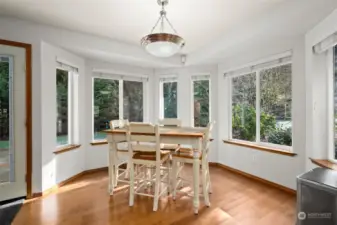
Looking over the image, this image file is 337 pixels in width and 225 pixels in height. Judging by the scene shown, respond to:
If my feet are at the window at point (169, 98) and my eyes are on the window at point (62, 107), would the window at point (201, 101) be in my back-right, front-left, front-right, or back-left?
back-left

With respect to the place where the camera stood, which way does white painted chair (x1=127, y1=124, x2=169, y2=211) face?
facing away from the viewer and to the right of the viewer

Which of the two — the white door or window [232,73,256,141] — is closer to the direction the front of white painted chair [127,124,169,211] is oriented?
the window

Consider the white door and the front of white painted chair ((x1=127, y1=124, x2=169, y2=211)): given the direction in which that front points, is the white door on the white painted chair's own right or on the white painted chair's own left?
on the white painted chair's own left

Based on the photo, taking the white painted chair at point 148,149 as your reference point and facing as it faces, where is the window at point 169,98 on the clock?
The window is roughly at 11 o'clock from the white painted chair.

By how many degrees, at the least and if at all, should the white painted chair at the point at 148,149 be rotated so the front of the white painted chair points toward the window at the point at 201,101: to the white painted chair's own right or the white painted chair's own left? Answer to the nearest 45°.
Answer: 0° — it already faces it
